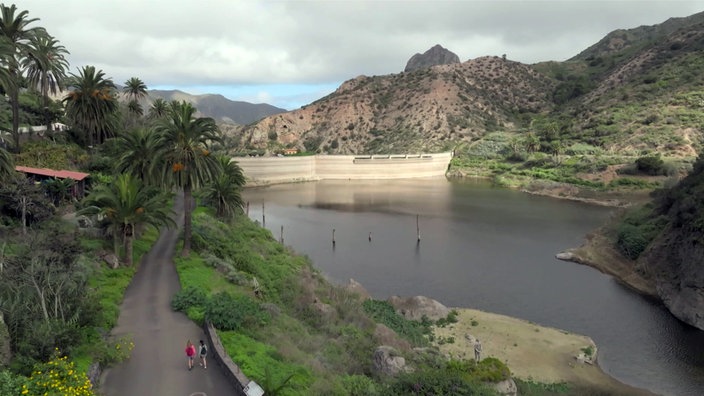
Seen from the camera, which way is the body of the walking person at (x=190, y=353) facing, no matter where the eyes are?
away from the camera

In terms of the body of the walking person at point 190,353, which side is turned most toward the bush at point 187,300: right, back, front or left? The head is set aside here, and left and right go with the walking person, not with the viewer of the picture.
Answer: front

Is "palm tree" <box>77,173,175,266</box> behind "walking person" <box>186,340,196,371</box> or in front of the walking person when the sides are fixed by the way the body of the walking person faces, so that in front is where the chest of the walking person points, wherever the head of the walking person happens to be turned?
in front

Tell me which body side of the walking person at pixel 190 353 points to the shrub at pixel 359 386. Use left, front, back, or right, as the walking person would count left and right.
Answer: right

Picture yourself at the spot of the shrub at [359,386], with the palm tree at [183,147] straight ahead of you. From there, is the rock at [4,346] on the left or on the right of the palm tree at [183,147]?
left

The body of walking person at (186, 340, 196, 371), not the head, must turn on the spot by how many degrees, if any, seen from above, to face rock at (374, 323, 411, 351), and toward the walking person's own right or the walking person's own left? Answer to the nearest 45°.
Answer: approximately 45° to the walking person's own right

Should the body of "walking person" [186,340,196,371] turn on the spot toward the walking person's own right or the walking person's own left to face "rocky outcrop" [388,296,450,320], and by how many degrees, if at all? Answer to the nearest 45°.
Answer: approximately 45° to the walking person's own right

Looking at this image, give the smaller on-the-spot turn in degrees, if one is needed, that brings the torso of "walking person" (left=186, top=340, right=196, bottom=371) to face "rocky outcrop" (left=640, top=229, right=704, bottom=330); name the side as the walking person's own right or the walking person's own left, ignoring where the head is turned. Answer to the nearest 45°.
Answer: approximately 90° to the walking person's own right

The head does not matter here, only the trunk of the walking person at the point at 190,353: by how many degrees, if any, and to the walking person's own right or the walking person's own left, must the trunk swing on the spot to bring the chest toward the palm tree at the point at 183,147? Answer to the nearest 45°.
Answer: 0° — they already face it

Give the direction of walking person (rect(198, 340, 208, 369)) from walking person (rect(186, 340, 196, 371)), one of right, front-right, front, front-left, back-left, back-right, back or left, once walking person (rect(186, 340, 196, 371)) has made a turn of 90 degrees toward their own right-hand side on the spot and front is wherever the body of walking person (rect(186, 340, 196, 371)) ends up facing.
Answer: front

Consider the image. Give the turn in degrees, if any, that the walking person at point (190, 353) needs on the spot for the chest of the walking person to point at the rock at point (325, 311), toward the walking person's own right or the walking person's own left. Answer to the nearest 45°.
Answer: approximately 45° to the walking person's own right

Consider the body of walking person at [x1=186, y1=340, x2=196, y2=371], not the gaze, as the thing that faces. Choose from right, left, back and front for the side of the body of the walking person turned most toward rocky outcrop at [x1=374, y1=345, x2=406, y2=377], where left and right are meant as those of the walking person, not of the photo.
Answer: right

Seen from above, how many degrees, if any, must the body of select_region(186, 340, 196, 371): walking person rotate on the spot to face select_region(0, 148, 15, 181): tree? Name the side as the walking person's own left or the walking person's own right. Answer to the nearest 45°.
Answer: approximately 45° to the walking person's own left

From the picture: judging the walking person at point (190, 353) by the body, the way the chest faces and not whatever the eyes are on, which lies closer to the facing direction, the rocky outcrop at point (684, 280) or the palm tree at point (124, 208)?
the palm tree

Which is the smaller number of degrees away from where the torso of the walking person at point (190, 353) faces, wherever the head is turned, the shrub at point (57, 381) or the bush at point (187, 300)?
the bush

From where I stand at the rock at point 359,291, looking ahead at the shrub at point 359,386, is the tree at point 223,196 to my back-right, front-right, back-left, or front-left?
back-right

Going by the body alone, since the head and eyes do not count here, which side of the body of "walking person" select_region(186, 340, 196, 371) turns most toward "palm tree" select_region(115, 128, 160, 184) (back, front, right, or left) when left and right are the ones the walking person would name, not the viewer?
front

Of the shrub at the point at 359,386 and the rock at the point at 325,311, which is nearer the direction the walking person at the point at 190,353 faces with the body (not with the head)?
the rock
